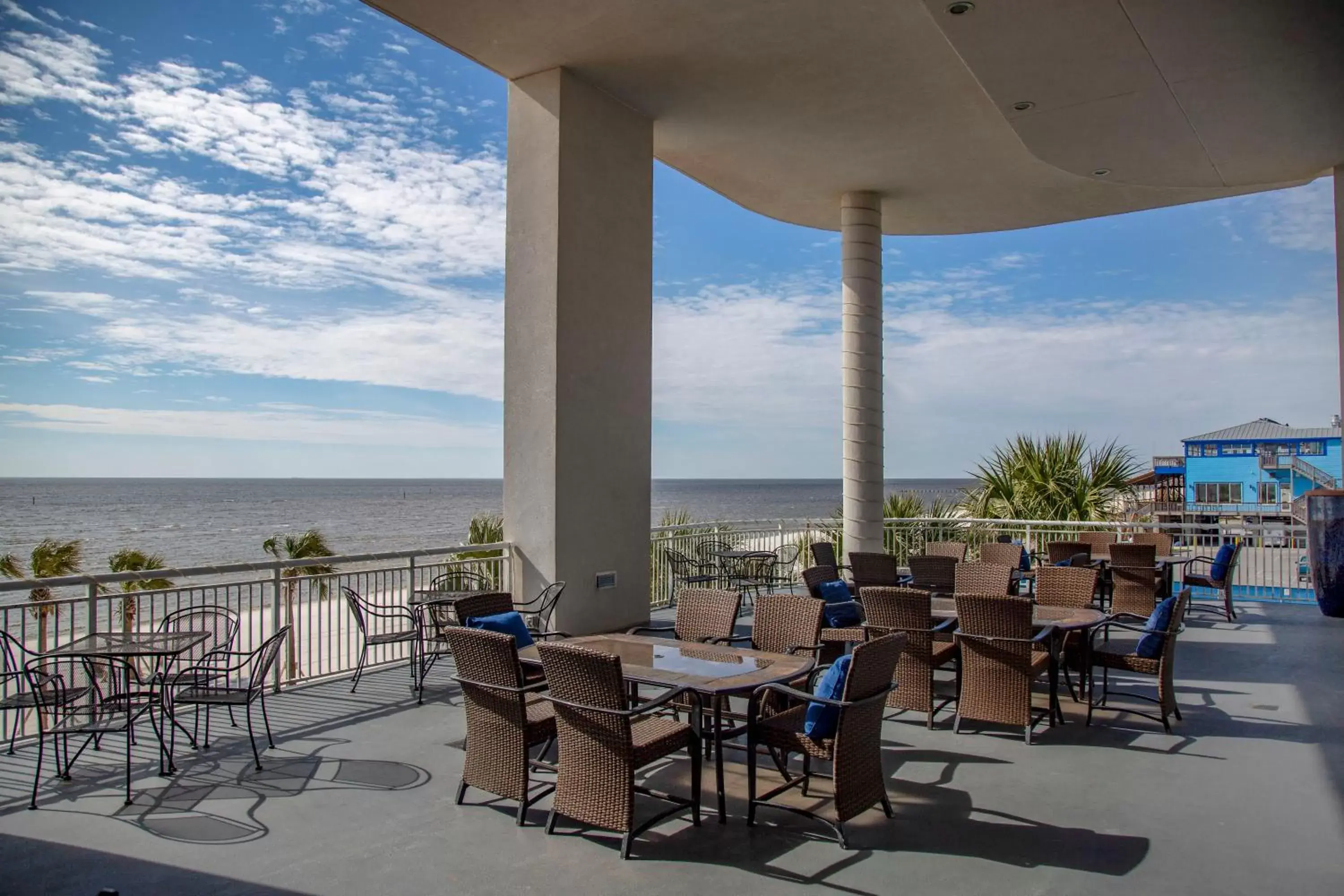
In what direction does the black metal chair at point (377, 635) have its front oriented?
to the viewer's right

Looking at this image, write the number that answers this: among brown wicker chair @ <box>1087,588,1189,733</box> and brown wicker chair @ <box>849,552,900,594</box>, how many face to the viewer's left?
1

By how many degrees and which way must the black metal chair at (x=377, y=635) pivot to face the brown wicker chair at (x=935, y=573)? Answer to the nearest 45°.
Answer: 0° — it already faces it

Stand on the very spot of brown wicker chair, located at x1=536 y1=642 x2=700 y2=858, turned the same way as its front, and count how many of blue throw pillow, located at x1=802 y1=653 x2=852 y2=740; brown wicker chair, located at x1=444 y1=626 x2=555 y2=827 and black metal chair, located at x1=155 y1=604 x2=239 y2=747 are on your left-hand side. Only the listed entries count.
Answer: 2

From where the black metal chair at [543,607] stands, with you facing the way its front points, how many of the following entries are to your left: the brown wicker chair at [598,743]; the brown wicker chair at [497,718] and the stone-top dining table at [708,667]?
3

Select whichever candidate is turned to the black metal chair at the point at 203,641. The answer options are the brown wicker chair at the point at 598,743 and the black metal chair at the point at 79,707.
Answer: the black metal chair at the point at 79,707

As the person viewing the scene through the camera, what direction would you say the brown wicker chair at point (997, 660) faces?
facing away from the viewer and to the right of the viewer

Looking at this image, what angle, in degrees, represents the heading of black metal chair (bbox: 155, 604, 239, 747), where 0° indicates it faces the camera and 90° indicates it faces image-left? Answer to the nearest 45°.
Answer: approximately 45°

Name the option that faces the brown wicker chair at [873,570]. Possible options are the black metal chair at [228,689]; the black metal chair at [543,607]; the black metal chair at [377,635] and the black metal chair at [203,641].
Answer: the black metal chair at [377,635]

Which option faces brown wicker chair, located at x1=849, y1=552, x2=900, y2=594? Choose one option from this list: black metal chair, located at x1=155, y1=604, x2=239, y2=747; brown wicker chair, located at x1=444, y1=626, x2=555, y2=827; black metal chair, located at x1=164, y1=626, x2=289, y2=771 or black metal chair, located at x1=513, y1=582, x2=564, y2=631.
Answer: brown wicker chair, located at x1=444, y1=626, x2=555, y2=827

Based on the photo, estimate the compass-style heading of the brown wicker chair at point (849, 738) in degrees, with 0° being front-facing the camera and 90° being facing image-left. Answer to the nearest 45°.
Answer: approximately 135°
